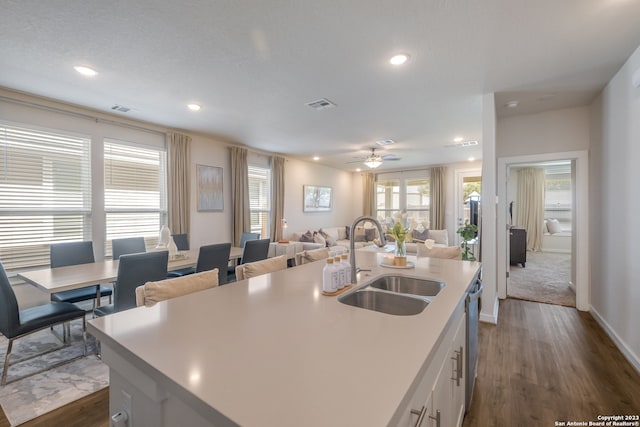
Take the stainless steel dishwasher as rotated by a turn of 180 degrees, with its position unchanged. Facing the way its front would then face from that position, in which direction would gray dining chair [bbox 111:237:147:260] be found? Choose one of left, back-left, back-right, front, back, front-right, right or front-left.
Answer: front

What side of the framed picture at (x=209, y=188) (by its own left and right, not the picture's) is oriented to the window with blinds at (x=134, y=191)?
right

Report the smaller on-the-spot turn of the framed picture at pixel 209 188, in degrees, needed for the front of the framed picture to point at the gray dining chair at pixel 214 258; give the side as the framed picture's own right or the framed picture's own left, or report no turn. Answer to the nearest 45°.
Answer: approximately 45° to the framed picture's own right

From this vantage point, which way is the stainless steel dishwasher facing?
to the viewer's right

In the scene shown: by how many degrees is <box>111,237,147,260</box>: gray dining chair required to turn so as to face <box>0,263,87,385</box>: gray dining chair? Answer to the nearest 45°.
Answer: approximately 90° to its right

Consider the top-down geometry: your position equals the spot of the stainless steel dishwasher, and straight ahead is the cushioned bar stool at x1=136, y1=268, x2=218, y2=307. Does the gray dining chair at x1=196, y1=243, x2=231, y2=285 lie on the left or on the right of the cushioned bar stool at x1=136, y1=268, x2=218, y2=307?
right

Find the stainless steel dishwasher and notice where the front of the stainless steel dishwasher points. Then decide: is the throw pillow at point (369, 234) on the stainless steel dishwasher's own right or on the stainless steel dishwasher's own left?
on the stainless steel dishwasher's own left

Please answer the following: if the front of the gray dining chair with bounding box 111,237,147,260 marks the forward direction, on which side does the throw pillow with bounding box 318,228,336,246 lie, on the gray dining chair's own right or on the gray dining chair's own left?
on the gray dining chair's own left

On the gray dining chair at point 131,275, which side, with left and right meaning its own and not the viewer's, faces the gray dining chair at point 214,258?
right

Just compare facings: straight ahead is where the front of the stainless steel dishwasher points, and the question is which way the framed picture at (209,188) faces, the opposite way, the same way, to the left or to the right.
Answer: the same way

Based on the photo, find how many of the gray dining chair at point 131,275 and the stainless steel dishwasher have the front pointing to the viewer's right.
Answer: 1

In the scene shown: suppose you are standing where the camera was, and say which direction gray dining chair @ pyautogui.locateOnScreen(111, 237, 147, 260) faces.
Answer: facing the viewer and to the right of the viewer

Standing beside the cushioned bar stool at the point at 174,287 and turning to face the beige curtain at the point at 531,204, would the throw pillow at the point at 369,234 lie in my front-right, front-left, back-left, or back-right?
front-left

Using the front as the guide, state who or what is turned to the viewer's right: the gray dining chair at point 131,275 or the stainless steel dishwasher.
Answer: the stainless steel dishwasher

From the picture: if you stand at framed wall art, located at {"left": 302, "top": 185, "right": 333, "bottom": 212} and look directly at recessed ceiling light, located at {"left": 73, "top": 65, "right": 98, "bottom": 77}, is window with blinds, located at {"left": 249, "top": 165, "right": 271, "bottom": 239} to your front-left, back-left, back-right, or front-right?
front-right

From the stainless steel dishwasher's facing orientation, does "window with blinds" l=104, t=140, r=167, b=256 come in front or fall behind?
behind

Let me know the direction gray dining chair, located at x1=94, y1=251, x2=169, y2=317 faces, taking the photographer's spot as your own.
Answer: facing away from the viewer and to the left of the viewer
